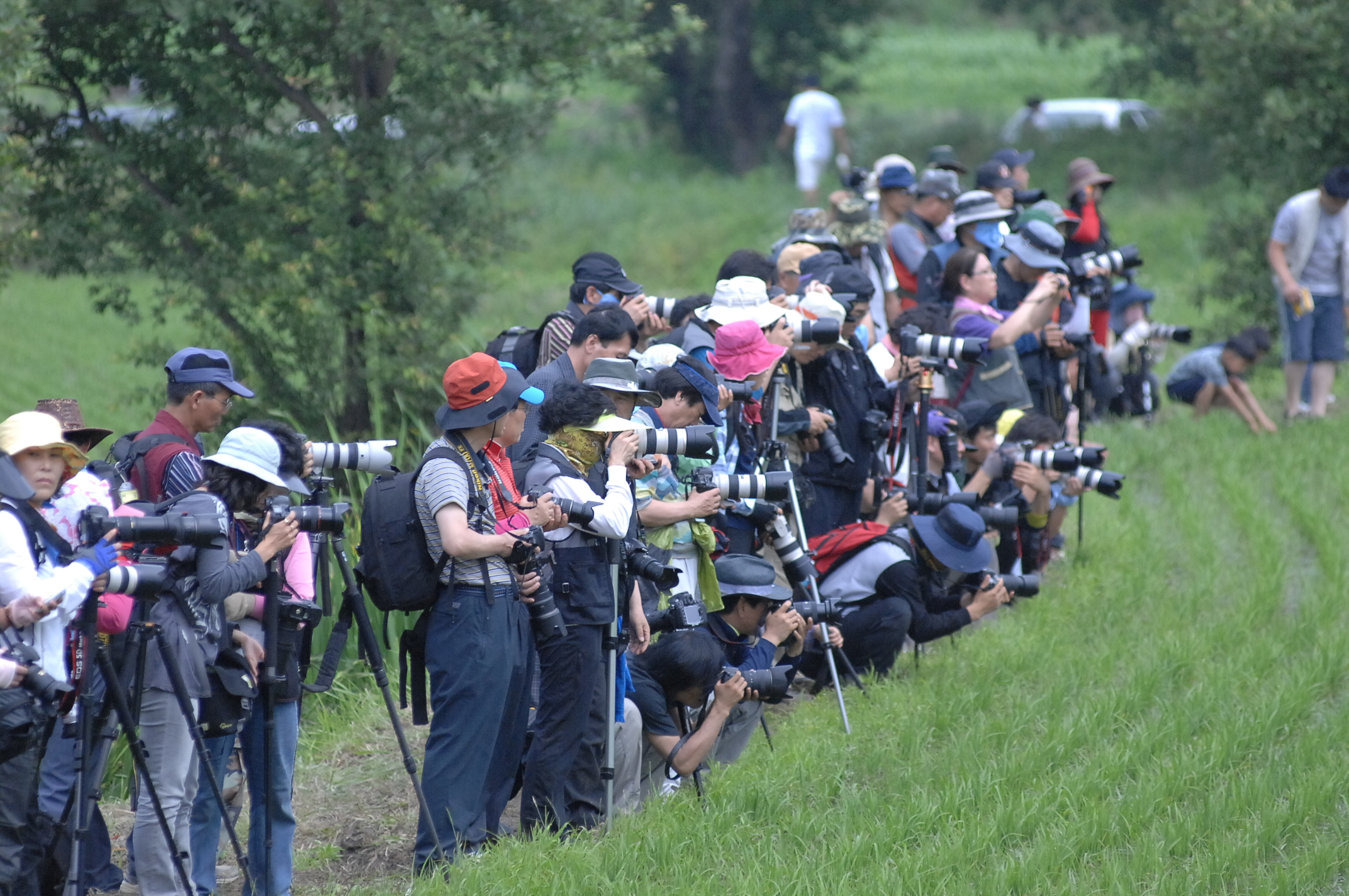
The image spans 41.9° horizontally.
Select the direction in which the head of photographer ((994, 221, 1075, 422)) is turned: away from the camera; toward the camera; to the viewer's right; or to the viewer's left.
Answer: to the viewer's right

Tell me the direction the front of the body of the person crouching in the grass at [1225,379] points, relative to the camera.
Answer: to the viewer's right

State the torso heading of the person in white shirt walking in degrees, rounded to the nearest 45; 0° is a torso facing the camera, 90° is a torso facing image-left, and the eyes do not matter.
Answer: approximately 180°

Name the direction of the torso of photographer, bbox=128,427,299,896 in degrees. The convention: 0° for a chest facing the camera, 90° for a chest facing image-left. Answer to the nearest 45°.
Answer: approximately 270°

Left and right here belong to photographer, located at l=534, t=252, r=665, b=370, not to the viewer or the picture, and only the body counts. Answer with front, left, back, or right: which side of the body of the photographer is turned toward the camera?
right

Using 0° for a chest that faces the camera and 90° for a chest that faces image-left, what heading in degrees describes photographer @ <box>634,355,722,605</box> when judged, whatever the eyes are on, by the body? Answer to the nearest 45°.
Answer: approximately 270°

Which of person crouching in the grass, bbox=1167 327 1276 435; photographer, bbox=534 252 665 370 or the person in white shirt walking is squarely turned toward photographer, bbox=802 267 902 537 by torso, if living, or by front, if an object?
photographer, bbox=534 252 665 370

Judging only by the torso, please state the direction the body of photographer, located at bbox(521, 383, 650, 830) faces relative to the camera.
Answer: to the viewer's right

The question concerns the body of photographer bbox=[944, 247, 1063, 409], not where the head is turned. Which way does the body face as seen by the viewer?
to the viewer's right

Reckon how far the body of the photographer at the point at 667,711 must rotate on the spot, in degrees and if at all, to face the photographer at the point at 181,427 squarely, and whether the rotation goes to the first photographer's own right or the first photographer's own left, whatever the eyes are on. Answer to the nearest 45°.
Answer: approximately 180°

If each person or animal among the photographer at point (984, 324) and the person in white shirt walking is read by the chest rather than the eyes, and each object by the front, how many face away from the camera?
1

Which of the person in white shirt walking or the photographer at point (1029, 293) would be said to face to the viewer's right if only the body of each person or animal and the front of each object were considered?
the photographer
